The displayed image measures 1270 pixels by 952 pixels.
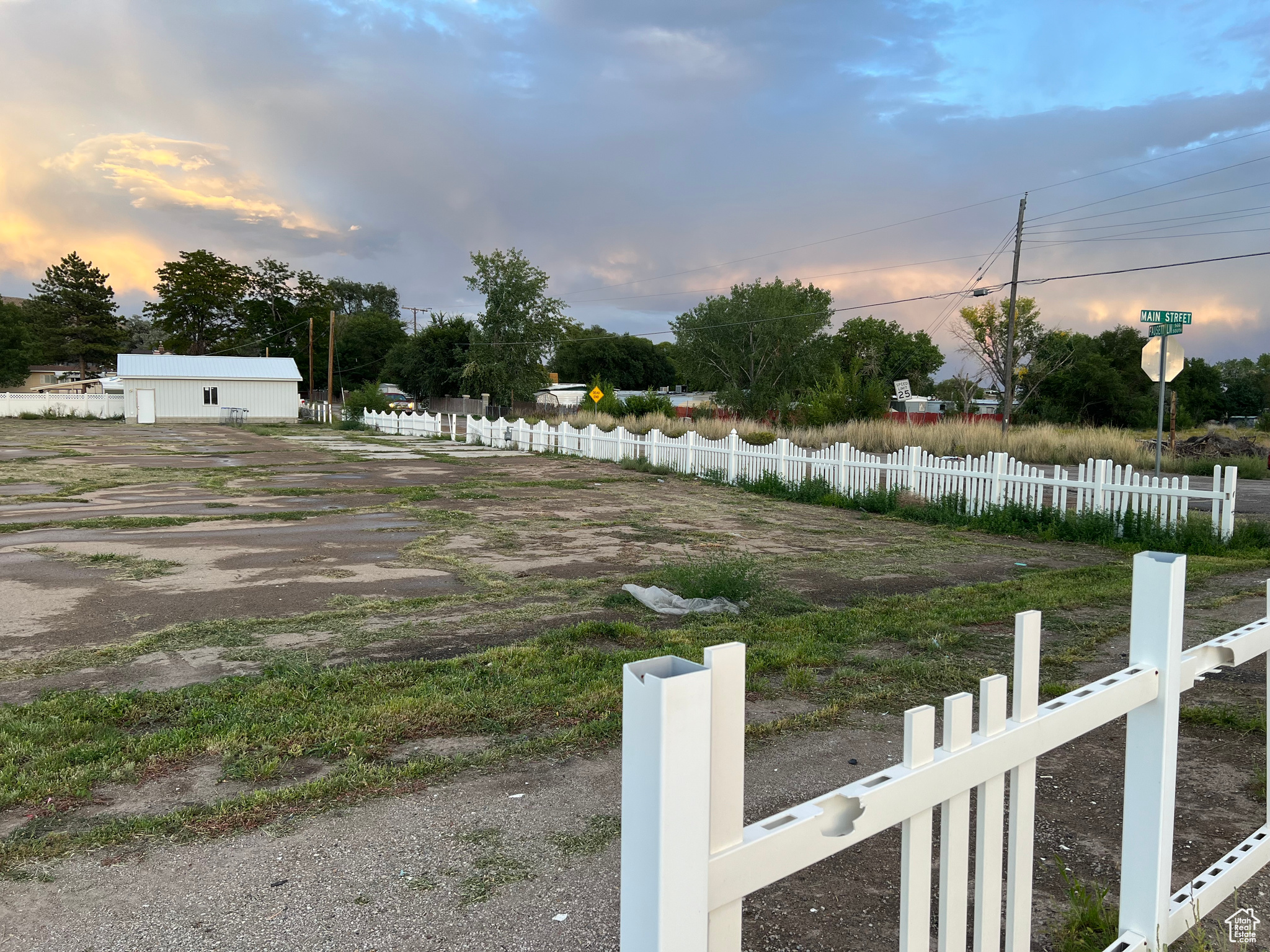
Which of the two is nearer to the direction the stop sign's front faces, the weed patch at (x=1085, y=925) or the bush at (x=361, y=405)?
the bush

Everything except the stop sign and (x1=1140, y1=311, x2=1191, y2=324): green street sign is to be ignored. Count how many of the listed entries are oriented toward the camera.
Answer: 1

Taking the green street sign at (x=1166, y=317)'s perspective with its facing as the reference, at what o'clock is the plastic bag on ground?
The plastic bag on ground is roughly at 1 o'clock from the green street sign.

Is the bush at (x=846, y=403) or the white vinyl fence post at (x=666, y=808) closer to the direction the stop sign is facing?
the bush

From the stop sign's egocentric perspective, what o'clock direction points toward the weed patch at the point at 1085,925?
The weed patch is roughly at 6 o'clock from the stop sign.

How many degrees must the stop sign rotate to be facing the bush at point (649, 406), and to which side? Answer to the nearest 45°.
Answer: approximately 45° to its left

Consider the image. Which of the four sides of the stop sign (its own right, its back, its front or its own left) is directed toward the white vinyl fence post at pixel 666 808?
back

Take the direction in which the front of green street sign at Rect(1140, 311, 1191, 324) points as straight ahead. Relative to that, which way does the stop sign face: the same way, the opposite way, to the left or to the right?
the opposite way

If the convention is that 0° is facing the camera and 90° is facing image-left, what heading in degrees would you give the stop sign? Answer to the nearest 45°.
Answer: approximately 180°
